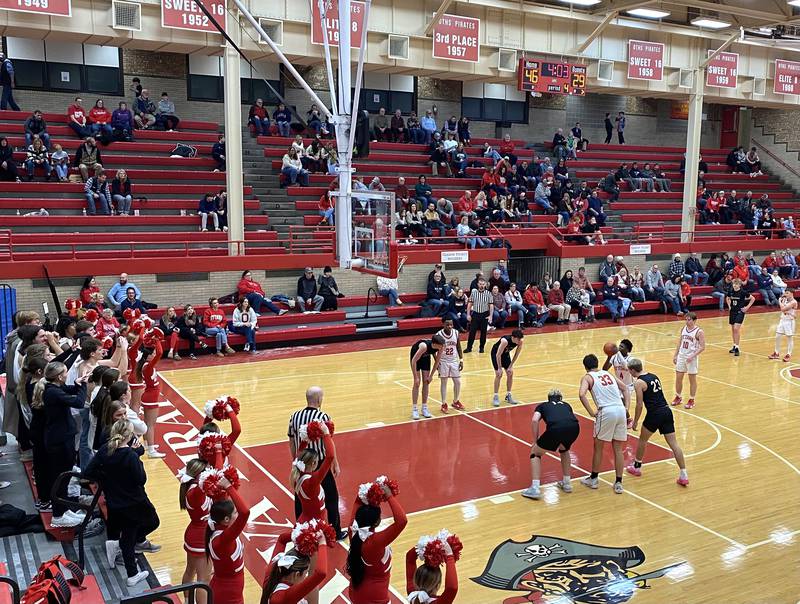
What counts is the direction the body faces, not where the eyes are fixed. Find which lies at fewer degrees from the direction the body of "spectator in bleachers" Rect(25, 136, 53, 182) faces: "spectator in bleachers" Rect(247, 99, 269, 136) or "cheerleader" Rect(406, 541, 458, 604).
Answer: the cheerleader

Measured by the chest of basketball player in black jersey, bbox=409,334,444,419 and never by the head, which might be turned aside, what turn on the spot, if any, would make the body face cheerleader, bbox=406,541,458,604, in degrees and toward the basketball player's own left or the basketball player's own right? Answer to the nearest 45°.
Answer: approximately 45° to the basketball player's own right

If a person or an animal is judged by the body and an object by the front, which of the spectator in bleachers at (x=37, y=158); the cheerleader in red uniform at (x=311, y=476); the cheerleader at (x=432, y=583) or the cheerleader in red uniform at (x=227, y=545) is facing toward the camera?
the spectator in bleachers

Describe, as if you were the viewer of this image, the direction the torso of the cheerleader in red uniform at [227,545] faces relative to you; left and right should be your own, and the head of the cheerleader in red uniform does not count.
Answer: facing away from the viewer and to the right of the viewer

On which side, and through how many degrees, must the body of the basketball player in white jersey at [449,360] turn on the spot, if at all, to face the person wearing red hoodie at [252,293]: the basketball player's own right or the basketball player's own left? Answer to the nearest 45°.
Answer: approximately 135° to the basketball player's own right

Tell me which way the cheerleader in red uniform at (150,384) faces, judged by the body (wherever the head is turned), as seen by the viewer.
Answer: to the viewer's right

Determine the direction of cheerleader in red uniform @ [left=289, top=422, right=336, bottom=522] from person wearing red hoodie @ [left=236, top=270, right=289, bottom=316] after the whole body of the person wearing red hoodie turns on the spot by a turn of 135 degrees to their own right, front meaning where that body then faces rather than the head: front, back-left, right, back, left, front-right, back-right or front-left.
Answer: left

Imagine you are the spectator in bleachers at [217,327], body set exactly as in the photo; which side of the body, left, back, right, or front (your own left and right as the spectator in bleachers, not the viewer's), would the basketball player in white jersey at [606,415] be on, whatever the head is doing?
front

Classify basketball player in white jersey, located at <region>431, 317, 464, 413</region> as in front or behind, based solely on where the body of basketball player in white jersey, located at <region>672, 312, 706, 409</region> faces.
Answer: in front

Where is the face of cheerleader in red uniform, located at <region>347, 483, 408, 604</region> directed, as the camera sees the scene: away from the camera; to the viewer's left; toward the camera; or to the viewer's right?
away from the camera
